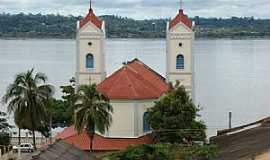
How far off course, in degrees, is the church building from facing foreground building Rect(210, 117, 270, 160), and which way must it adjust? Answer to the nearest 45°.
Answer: approximately 180°

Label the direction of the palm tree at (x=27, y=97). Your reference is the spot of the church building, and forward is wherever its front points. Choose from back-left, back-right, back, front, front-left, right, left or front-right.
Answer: back-left

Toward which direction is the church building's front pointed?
away from the camera

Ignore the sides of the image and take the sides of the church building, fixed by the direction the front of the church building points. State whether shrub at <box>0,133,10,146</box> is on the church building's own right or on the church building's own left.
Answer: on the church building's own left
